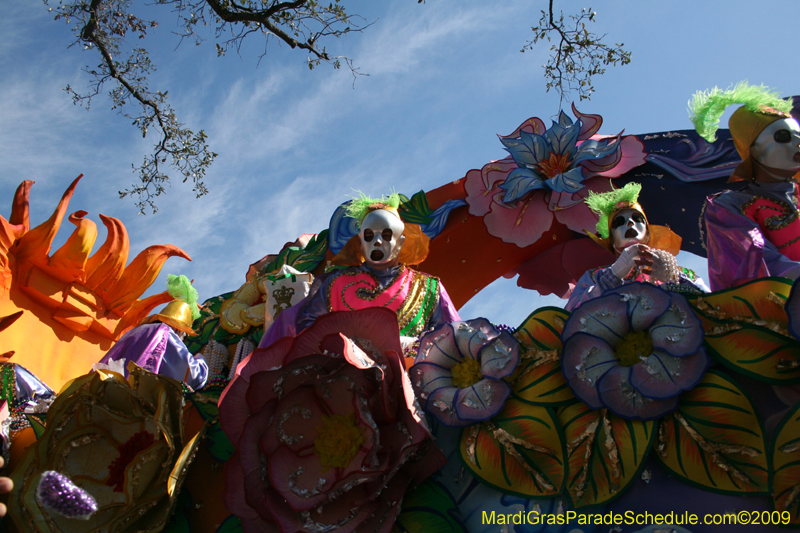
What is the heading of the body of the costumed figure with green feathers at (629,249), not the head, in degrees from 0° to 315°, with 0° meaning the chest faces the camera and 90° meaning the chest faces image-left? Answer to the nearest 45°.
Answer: approximately 0°

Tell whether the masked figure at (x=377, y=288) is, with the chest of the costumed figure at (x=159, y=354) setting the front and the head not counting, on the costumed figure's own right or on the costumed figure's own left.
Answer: on the costumed figure's own right

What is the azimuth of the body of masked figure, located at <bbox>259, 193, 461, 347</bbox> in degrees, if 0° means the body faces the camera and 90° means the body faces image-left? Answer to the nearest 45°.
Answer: approximately 0°

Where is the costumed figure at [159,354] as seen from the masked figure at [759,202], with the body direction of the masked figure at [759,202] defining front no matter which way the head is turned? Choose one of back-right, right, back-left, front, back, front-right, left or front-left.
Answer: back-right

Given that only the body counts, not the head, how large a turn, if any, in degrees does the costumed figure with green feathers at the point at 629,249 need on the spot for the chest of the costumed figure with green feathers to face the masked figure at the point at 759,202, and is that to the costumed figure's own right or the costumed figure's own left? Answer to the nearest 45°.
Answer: approximately 45° to the costumed figure's own left

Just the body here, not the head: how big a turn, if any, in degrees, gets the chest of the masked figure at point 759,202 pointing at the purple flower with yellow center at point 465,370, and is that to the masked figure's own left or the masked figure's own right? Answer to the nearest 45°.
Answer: approximately 90° to the masked figure's own right

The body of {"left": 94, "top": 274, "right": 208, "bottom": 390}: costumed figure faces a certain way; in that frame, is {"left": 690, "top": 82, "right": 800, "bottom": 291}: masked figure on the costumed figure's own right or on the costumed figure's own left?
on the costumed figure's own right
